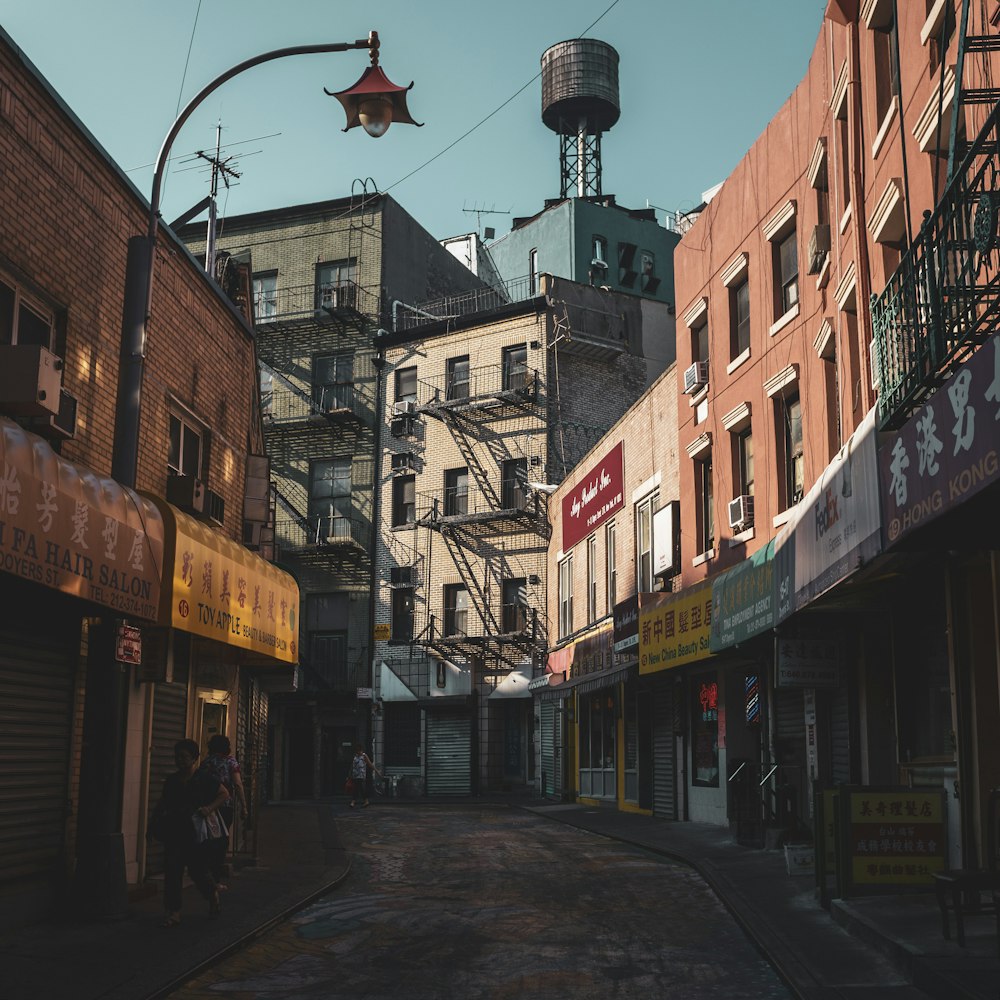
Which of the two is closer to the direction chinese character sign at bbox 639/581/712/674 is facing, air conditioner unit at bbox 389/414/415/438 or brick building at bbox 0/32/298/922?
the brick building

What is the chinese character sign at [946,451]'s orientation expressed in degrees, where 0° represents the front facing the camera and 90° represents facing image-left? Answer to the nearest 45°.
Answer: approximately 45°

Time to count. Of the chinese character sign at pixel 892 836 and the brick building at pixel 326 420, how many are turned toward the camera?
2

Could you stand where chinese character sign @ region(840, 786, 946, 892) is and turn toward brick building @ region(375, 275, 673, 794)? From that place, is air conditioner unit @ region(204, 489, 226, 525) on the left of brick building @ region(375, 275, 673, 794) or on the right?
left

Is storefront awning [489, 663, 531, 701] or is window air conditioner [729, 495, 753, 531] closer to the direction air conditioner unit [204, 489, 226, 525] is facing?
the window air conditioner

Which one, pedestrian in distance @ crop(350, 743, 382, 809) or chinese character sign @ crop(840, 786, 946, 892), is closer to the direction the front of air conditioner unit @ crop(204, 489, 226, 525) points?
the chinese character sign

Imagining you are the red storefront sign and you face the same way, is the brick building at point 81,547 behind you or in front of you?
in front

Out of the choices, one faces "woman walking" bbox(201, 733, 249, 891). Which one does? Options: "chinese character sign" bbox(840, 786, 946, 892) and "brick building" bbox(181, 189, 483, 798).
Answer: the brick building
